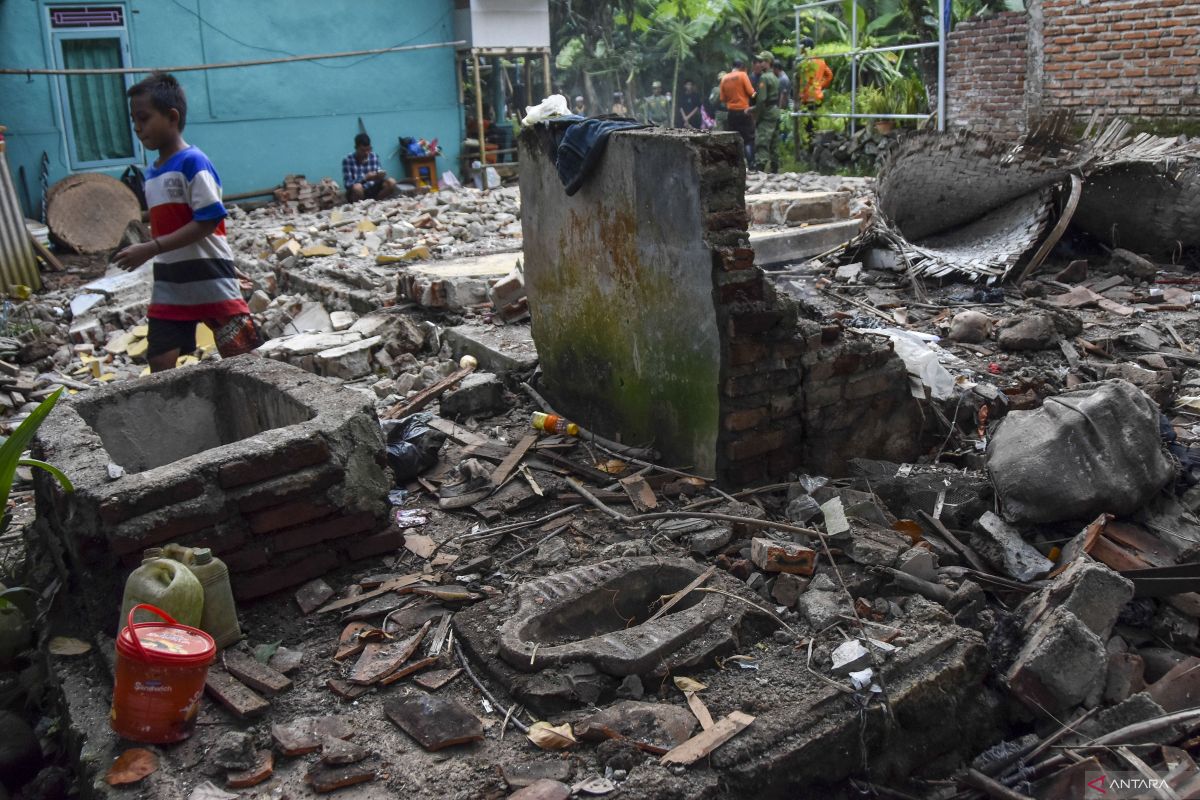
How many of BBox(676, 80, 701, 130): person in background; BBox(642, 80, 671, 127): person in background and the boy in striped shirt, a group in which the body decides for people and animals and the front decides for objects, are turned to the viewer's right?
0

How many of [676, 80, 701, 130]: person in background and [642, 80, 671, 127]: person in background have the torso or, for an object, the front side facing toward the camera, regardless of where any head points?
2

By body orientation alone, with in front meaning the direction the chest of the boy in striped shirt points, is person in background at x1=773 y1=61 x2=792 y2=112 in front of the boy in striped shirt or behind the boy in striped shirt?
behind

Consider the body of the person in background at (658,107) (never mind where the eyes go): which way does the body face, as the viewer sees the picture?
toward the camera

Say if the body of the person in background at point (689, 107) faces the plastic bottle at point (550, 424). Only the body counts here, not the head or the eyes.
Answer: yes

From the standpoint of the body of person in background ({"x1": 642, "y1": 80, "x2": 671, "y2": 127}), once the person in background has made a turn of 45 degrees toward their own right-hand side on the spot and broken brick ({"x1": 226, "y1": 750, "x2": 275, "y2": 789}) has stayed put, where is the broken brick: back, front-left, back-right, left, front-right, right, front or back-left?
front-left

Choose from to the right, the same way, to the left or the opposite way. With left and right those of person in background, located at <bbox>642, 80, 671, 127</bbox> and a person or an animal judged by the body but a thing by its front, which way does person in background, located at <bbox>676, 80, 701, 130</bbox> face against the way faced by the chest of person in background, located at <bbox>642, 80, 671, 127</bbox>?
the same way

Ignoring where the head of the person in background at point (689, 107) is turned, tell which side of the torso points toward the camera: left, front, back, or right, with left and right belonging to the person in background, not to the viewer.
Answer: front

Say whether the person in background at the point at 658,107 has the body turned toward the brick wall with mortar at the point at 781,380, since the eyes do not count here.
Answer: yes
